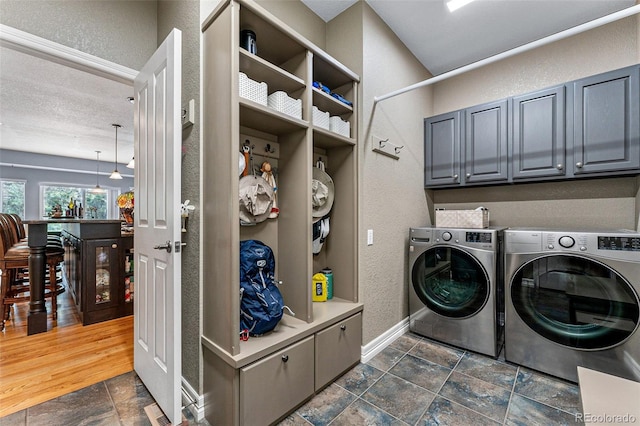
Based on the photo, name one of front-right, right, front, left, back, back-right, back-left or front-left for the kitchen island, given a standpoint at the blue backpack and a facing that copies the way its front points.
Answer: back

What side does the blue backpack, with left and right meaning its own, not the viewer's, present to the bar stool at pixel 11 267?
back

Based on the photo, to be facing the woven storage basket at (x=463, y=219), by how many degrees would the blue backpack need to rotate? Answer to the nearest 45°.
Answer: approximately 45° to its left

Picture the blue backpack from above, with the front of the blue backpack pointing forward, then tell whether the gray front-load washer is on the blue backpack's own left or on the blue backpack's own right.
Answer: on the blue backpack's own left

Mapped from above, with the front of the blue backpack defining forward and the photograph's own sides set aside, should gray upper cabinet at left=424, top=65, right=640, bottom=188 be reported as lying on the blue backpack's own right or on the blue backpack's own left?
on the blue backpack's own left
